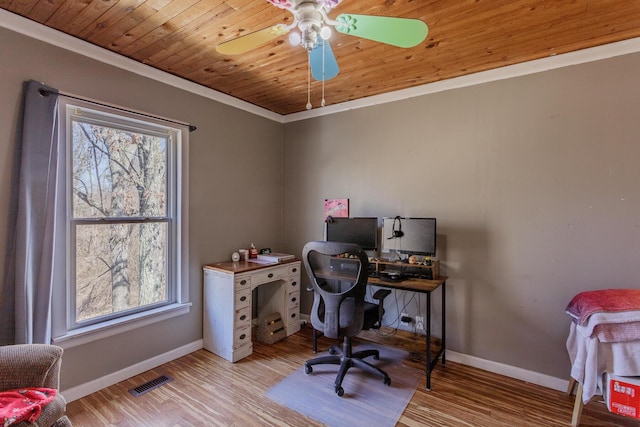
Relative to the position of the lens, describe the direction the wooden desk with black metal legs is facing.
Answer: facing the viewer and to the left of the viewer

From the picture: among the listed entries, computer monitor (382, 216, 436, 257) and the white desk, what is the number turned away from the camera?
0

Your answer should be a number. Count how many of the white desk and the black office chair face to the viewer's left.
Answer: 0

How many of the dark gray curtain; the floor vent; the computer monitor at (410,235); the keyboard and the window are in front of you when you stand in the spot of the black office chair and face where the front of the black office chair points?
2

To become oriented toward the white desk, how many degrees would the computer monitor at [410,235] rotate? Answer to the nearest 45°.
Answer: approximately 45° to its right

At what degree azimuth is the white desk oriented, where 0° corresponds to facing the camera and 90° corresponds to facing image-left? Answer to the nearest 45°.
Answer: approximately 315°

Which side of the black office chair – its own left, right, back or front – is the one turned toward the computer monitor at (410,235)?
front

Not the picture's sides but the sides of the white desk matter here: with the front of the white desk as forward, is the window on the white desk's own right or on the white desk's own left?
on the white desk's own right

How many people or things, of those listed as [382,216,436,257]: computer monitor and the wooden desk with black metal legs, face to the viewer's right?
0

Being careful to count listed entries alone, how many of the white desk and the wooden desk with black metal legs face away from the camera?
0

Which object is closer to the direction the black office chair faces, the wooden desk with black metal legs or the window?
the wooden desk with black metal legs

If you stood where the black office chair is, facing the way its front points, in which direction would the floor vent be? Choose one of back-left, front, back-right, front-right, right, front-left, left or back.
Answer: back-left

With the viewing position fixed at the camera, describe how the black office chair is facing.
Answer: facing away from the viewer and to the right of the viewer

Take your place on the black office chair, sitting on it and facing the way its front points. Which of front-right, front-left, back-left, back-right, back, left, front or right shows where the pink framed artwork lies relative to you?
front-left

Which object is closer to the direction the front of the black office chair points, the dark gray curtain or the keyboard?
the keyboard
